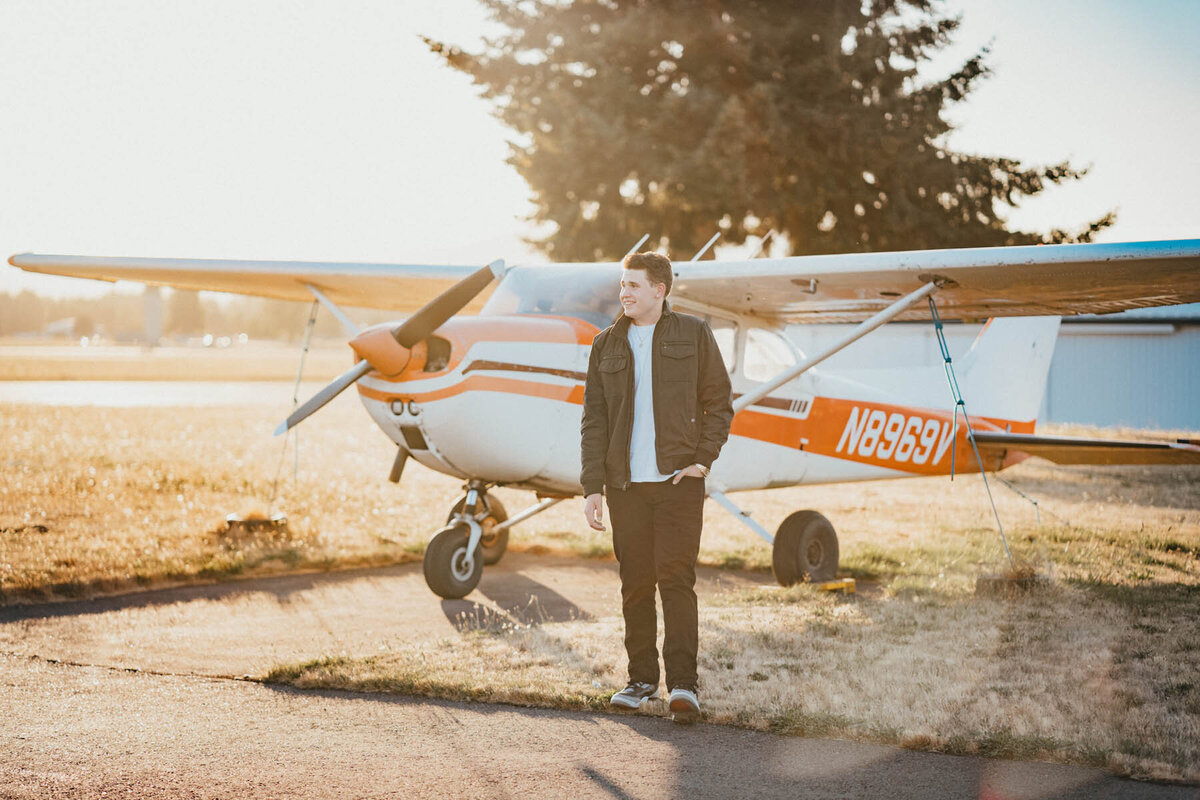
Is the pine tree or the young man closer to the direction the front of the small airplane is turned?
the young man

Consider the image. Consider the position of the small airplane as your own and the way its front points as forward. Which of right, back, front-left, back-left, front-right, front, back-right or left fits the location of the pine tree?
back-right

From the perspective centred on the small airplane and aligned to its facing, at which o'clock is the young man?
The young man is roughly at 11 o'clock from the small airplane.

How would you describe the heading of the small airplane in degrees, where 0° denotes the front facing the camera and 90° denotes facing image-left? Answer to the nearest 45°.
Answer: approximately 45°
